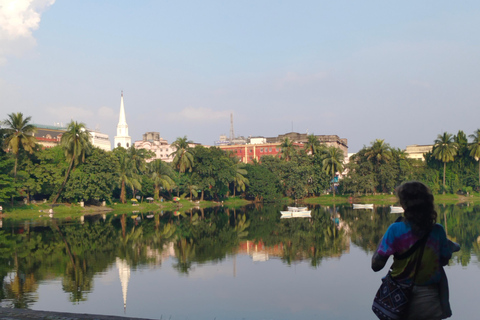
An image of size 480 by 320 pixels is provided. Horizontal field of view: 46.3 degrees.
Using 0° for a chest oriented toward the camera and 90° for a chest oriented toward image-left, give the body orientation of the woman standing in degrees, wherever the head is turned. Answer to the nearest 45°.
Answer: approximately 180°

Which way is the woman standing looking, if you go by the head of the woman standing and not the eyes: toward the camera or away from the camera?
away from the camera
